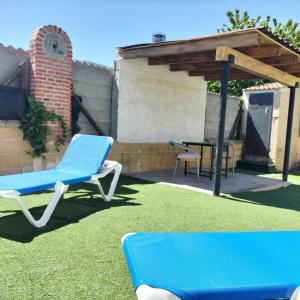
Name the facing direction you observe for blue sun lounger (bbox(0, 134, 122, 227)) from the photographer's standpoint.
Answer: facing the viewer and to the left of the viewer

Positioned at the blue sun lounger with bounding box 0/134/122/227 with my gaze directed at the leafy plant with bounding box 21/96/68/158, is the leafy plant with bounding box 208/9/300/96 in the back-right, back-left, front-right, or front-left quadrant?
front-right

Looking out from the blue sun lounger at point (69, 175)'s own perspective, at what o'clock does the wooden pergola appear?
The wooden pergola is roughly at 7 o'clock from the blue sun lounger.

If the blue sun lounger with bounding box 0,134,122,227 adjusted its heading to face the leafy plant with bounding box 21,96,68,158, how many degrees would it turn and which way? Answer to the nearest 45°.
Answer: approximately 135° to its right

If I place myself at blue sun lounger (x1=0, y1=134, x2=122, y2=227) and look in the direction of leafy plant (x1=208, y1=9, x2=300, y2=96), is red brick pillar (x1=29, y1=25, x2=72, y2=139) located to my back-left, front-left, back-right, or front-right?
front-left

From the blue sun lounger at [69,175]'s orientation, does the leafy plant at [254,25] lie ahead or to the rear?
to the rear

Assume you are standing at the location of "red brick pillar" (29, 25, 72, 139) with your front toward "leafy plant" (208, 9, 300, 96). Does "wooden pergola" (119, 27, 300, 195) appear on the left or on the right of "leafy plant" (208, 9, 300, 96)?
right

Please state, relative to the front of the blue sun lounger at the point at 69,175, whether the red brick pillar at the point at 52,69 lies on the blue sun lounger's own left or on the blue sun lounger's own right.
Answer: on the blue sun lounger's own right

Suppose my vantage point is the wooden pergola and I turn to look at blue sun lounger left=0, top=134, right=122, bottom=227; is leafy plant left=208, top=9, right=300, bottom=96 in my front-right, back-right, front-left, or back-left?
back-right
